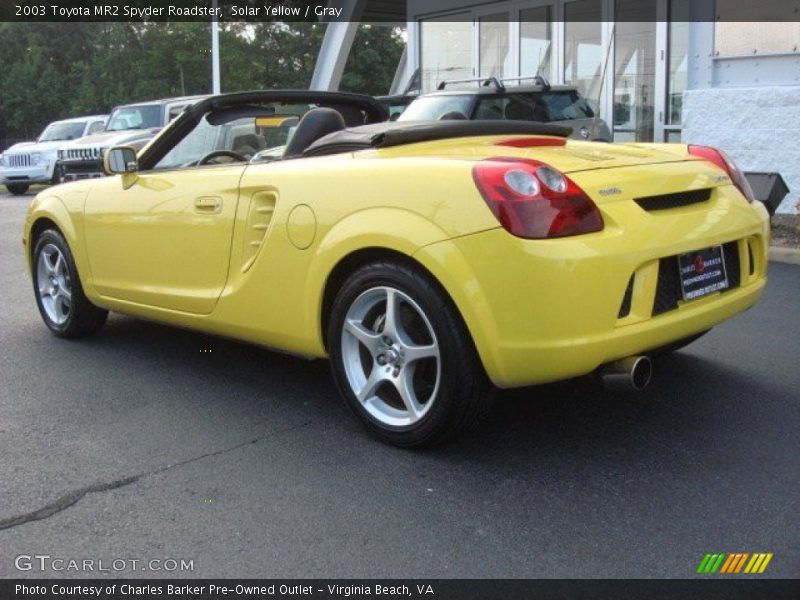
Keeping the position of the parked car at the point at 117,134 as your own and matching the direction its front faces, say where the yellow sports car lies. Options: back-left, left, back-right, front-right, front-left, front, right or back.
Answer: front-left

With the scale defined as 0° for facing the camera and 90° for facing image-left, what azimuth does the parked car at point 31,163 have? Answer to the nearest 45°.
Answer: approximately 45°

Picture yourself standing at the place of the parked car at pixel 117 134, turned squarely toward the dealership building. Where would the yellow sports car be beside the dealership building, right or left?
right

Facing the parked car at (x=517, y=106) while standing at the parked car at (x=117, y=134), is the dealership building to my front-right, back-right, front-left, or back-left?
front-left

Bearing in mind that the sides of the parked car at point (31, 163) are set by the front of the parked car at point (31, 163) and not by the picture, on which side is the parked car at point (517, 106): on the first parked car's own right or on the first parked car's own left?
on the first parked car's own left

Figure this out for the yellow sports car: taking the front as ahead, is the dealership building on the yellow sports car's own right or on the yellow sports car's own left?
on the yellow sports car's own right

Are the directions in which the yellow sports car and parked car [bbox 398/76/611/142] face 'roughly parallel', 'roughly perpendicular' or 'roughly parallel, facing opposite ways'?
roughly perpendicular

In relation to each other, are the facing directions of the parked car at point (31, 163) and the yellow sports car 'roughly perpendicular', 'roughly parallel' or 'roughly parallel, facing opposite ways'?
roughly perpendicular

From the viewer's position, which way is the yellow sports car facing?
facing away from the viewer and to the left of the viewer

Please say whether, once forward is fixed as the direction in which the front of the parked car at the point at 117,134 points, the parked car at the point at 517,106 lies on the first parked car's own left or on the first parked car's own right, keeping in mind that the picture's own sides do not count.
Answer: on the first parked car's own left

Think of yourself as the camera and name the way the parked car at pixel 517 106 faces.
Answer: facing the viewer and to the left of the viewer

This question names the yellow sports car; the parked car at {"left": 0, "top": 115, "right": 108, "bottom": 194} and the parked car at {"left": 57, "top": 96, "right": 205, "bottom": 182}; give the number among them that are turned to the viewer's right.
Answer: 0

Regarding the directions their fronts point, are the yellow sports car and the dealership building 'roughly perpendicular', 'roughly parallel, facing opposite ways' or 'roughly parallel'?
roughly perpendicular
